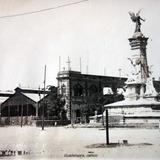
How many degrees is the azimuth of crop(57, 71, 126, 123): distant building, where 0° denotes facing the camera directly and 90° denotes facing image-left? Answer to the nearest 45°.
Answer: approximately 315°
